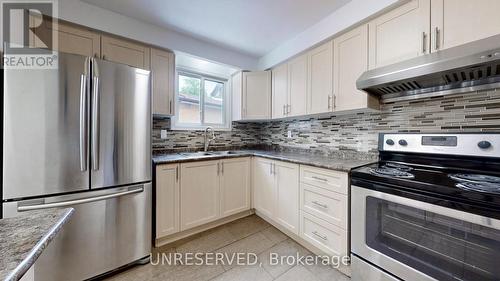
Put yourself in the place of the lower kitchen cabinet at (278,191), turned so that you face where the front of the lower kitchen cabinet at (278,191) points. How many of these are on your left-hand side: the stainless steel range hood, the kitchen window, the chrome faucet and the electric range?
2

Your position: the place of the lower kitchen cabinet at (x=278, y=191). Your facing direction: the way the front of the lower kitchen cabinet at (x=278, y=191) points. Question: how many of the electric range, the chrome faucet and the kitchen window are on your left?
1

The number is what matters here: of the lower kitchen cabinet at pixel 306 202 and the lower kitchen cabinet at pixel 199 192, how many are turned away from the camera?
0

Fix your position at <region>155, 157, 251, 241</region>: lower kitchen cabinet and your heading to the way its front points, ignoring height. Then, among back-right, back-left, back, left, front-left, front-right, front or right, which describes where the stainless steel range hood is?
front

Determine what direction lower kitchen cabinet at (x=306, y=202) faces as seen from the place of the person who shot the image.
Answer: facing the viewer and to the left of the viewer

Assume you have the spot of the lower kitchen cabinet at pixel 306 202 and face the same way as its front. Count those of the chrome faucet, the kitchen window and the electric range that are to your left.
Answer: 1

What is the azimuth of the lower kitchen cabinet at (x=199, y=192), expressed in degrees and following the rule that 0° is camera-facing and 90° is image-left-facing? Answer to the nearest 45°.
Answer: approximately 315°

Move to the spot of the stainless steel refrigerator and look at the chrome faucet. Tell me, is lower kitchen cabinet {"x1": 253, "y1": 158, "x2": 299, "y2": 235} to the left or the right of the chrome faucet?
right

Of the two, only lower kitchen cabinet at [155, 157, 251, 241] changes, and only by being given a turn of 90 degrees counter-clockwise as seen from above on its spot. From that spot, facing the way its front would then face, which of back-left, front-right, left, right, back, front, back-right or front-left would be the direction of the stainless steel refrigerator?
back

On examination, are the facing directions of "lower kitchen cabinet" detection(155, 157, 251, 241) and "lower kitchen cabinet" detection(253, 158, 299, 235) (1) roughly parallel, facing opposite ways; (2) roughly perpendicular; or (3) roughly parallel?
roughly perpendicular

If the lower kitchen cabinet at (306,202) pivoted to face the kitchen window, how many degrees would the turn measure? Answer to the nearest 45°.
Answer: approximately 90° to its right

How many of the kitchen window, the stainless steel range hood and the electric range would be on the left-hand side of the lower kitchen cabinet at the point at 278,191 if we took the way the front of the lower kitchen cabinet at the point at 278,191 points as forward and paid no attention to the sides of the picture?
2

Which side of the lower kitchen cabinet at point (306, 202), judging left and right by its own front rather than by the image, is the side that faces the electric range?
left

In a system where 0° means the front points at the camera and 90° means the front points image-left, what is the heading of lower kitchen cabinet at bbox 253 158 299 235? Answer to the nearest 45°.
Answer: approximately 45°
